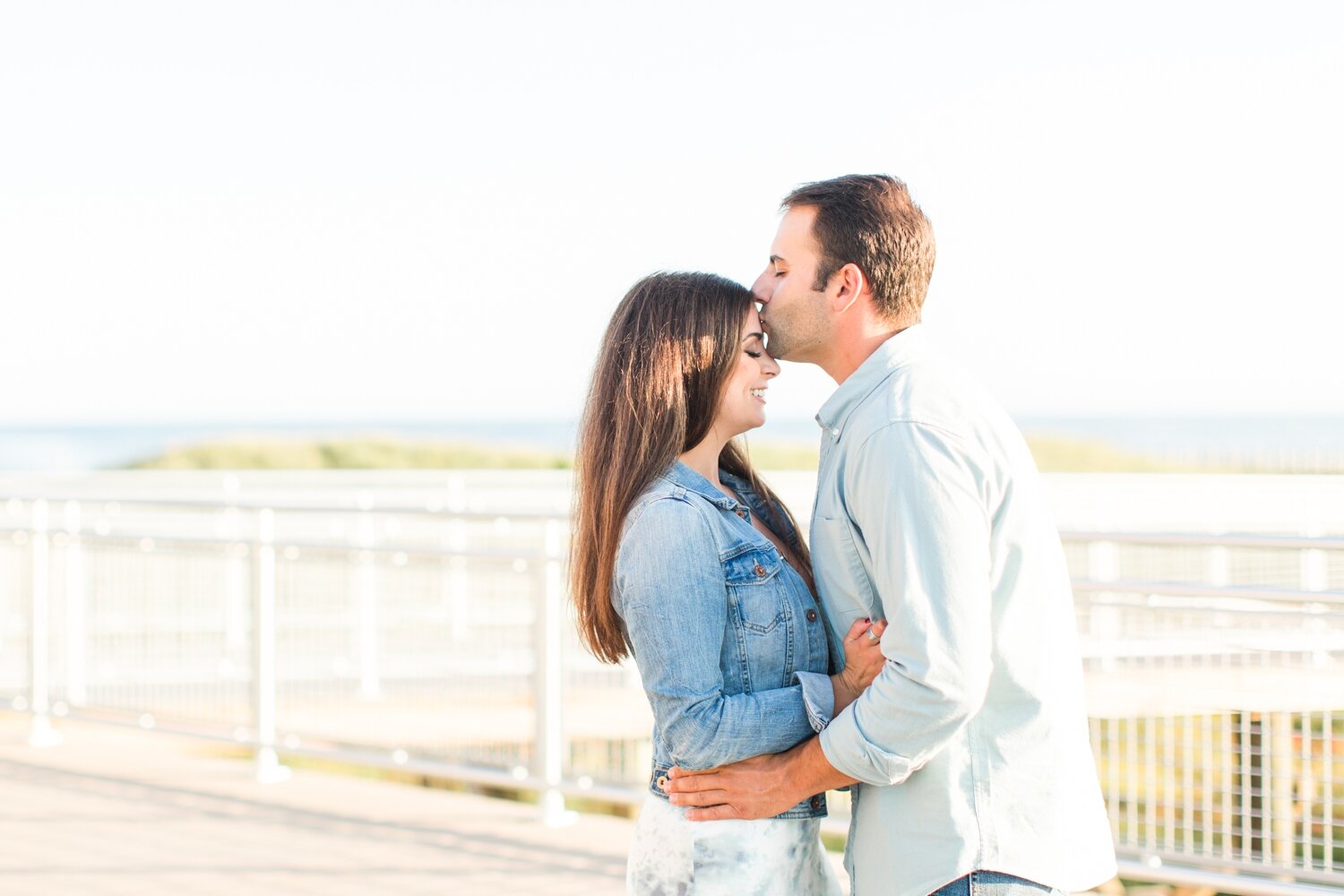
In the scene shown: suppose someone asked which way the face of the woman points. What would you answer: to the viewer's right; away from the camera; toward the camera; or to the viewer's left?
to the viewer's right

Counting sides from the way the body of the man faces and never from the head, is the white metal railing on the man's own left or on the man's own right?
on the man's own right

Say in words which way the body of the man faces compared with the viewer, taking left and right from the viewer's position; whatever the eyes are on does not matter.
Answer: facing to the left of the viewer

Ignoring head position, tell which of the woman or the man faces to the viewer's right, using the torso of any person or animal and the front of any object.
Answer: the woman

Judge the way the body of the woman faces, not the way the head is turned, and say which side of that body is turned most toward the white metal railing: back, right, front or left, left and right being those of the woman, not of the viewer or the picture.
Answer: left

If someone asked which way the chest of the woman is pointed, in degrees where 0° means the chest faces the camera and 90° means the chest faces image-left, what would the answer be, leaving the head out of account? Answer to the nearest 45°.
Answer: approximately 270°

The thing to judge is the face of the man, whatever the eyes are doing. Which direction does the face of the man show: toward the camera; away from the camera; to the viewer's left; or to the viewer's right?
to the viewer's left

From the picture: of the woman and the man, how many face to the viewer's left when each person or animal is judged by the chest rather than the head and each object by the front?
1

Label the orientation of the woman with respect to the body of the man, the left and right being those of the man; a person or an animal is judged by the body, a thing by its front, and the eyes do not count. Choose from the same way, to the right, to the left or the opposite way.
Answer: the opposite way
